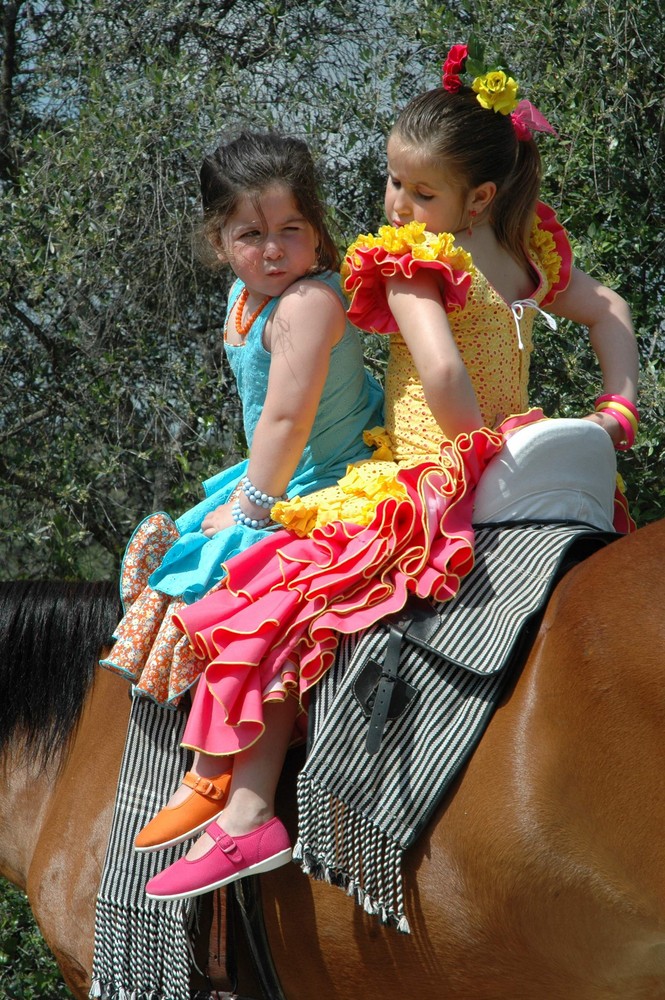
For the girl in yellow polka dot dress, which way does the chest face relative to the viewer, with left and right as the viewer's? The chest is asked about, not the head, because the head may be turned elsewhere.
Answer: facing away from the viewer and to the left of the viewer

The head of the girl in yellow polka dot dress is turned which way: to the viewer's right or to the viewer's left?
to the viewer's left
